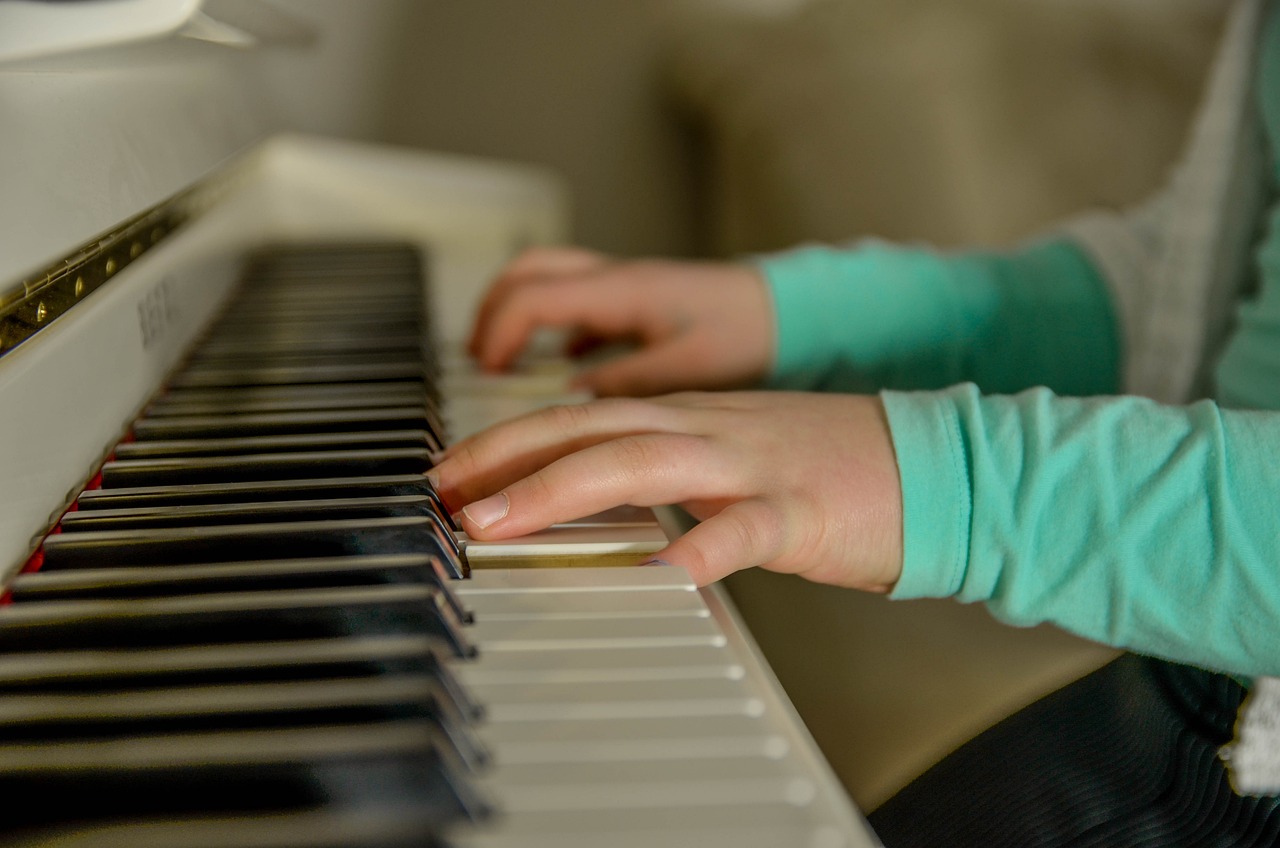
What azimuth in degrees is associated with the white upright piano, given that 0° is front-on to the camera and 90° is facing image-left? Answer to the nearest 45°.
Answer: approximately 270°
